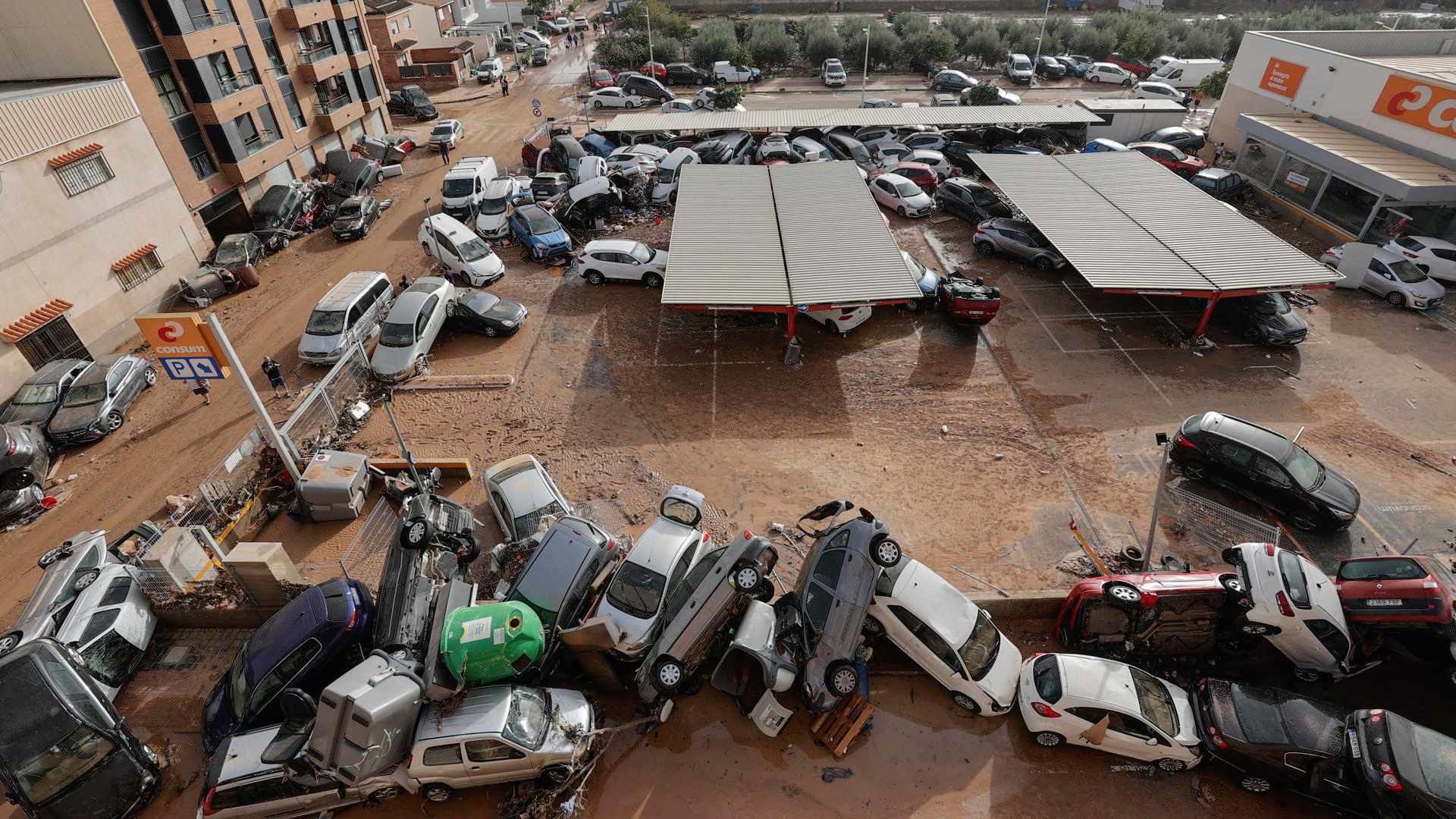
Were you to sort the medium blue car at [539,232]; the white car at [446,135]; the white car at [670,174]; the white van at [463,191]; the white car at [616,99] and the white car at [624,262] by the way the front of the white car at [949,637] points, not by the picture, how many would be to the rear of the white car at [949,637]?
6

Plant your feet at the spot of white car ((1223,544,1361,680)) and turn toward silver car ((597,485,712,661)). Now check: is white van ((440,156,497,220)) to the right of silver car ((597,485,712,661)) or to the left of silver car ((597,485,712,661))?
right

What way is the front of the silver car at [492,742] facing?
to the viewer's right

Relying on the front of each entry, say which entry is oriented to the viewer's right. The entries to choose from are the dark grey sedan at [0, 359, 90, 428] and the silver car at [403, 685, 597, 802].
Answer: the silver car

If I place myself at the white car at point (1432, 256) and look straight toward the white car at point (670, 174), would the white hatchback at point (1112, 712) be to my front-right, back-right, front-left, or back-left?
front-left

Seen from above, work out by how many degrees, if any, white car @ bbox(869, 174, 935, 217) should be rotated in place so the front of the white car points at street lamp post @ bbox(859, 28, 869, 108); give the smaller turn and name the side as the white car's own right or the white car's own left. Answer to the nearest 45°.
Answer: approximately 135° to the white car's own left

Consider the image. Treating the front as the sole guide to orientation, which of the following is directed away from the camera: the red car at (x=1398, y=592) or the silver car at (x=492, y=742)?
the red car

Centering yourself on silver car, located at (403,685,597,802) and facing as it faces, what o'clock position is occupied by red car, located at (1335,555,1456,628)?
The red car is roughly at 1 o'clock from the silver car.

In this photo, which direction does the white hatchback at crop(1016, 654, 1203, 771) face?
to the viewer's right

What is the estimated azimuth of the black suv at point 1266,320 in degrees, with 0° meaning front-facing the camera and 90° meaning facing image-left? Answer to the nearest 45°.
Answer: approximately 315°

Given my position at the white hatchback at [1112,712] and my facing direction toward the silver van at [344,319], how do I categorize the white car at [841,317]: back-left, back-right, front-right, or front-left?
front-right

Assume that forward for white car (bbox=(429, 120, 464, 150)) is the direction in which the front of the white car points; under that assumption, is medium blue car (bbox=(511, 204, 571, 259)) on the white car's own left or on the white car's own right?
on the white car's own left

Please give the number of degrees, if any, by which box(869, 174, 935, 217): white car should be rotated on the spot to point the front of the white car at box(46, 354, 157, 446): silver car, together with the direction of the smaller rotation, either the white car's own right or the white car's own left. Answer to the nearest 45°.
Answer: approximately 90° to the white car's own right

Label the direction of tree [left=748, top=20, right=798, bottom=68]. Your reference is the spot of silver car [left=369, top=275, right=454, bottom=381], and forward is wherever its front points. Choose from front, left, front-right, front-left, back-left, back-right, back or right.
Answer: back

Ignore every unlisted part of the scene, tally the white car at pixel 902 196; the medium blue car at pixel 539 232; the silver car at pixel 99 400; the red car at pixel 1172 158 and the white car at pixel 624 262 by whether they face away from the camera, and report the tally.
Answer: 0
